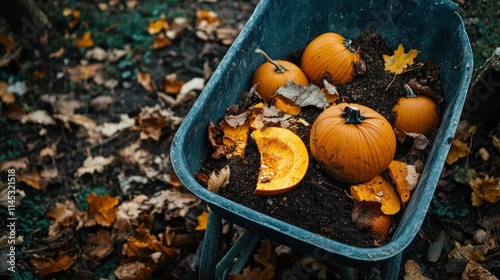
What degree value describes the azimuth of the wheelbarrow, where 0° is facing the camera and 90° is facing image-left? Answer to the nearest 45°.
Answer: approximately 225°

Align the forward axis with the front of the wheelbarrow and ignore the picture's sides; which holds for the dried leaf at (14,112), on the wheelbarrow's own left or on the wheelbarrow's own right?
on the wheelbarrow's own left

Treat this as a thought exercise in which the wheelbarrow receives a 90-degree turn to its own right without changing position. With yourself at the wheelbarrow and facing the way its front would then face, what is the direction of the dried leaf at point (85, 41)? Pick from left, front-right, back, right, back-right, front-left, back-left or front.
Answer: back

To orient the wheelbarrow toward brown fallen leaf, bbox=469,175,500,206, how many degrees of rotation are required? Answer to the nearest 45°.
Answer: approximately 45° to its right

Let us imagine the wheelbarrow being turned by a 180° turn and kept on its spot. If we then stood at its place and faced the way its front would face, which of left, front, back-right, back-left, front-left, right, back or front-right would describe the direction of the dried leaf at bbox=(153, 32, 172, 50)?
right

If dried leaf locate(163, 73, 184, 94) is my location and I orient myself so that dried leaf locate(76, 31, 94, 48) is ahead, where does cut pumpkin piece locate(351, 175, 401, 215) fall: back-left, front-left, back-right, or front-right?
back-left

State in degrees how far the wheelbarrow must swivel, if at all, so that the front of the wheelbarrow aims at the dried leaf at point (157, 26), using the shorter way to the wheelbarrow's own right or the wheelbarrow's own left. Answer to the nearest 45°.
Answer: approximately 90° to the wheelbarrow's own left

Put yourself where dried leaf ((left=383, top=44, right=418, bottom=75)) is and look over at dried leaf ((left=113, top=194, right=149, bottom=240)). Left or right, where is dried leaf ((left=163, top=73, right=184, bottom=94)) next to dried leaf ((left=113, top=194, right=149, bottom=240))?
right

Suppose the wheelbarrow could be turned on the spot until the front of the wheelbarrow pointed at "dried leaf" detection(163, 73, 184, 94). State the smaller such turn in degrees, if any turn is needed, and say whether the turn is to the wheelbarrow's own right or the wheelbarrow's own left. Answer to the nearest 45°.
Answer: approximately 90° to the wheelbarrow's own left

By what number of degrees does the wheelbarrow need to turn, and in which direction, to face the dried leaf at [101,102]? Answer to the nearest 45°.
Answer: approximately 90° to its left

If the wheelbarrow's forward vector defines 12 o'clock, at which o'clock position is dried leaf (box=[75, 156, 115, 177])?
The dried leaf is roughly at 8 o'clock from the wheelbarrow.

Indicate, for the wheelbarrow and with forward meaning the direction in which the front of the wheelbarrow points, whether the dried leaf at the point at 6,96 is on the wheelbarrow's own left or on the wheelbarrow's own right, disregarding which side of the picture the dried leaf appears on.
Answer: on the wheelbarrow's own left

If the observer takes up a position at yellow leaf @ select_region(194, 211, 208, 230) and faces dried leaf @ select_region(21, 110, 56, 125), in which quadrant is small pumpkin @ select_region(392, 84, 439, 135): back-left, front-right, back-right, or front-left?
back-right
